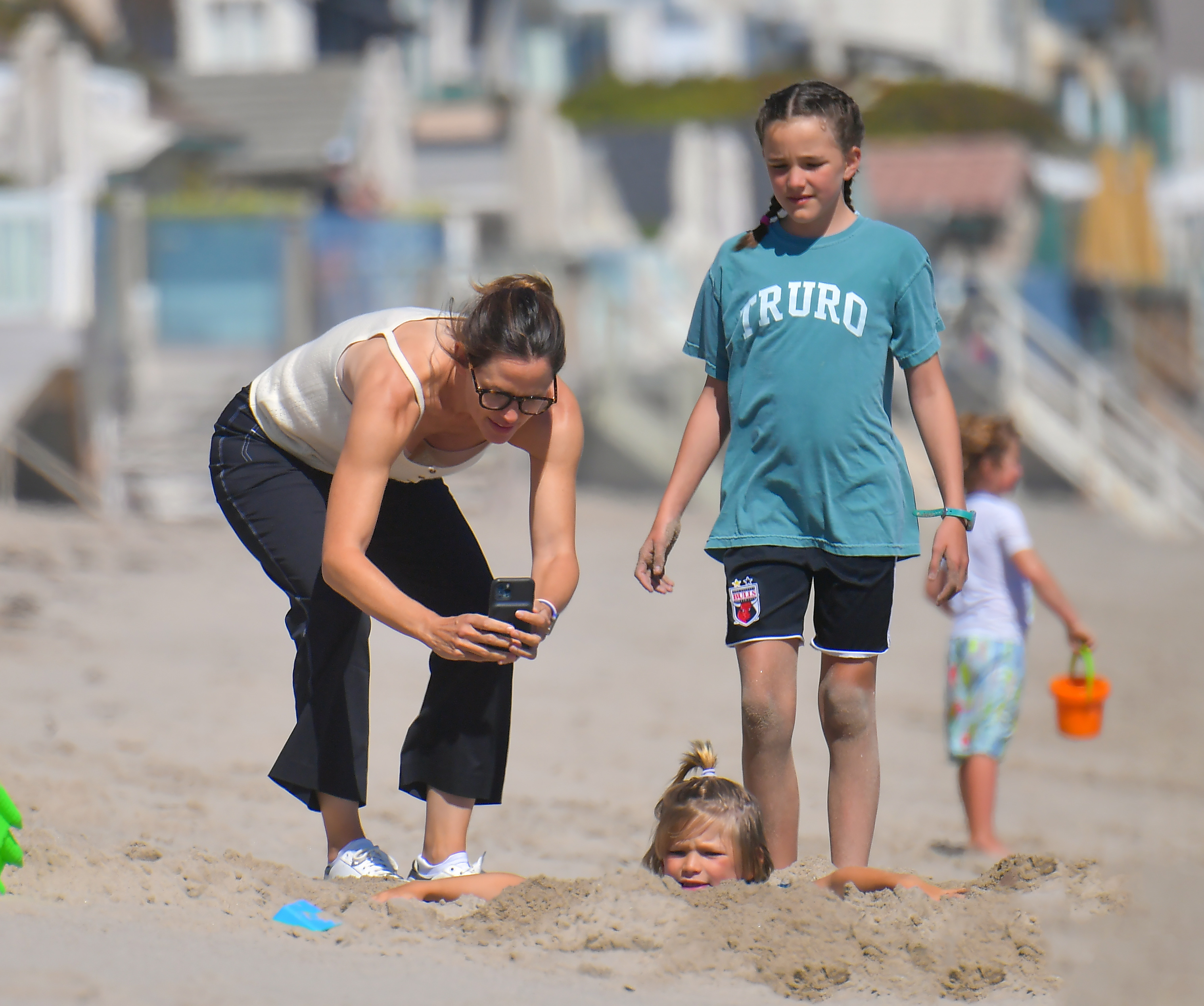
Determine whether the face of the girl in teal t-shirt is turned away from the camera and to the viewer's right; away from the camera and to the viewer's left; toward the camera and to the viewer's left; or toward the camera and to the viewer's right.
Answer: toward the camera and to the viewer's left

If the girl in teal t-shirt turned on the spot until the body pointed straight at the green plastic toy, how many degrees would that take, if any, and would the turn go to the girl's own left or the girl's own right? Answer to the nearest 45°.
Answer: approximately 90° to the girl's own right

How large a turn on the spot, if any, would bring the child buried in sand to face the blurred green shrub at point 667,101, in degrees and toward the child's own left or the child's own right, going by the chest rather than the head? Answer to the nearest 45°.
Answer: approximately 180°

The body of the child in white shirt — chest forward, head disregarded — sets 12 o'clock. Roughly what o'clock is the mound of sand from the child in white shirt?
The mound of sand is roughly at 5 o'clock from the child in white shirt.

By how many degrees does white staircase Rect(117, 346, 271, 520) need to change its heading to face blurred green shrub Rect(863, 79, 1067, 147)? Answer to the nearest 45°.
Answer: approximately 135° to its left
